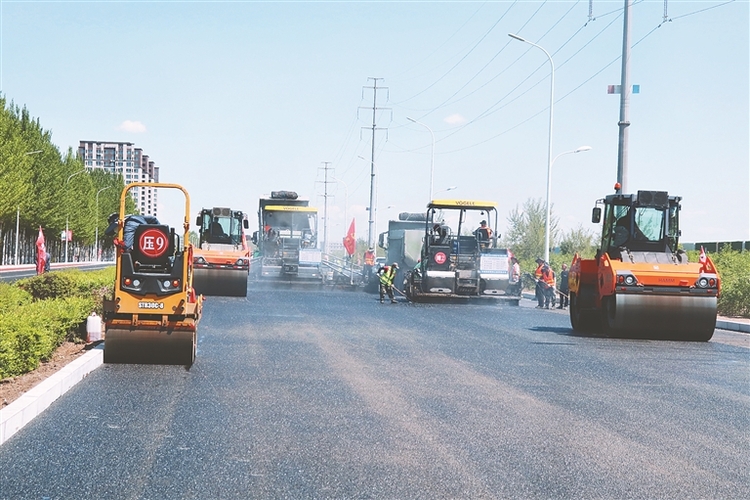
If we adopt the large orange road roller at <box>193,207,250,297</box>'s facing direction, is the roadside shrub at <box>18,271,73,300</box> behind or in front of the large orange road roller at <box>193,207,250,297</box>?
in front

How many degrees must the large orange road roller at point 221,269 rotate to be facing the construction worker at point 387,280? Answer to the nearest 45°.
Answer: approximately 90° to its left

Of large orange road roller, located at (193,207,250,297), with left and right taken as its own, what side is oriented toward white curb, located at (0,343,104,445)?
front

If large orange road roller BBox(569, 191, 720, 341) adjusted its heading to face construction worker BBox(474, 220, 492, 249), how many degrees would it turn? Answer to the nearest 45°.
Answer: approximately 135° to its right

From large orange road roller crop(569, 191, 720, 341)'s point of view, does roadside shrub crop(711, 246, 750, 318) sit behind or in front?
behind

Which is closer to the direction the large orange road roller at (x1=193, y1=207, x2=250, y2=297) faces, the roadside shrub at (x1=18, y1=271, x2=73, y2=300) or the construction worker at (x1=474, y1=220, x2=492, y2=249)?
the roadside shrub

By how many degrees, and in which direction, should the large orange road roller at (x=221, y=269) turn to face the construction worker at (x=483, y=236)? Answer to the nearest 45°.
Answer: approximately 90° to its left

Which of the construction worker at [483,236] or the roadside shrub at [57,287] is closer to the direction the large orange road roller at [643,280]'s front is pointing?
the roadside shrub

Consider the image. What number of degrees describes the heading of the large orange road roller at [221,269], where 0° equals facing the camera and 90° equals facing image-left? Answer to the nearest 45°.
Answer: approximately 0°

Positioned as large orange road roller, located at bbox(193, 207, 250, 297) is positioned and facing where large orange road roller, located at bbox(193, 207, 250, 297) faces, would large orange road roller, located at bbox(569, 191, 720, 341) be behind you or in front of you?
in front

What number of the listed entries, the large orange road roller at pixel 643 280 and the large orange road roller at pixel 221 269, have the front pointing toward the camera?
2
